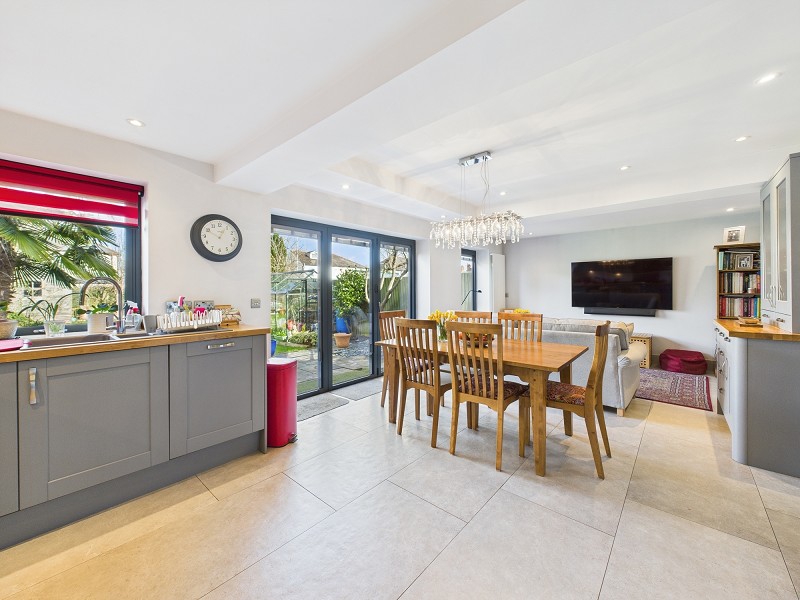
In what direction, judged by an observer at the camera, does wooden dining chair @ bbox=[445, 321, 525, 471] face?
facing away from the viewer and to the right of the viewer

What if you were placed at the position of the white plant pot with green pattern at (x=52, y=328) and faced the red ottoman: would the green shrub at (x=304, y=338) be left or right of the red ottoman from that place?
left

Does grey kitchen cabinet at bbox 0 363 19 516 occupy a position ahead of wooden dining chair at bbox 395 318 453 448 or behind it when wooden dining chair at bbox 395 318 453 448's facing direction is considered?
behind

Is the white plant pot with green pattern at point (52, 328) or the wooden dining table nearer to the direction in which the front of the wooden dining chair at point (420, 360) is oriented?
the wooden dining table

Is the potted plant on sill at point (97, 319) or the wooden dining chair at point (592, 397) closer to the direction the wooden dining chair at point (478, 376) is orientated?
the wooden dining chair

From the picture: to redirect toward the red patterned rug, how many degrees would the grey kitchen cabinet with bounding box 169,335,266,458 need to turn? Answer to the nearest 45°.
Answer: approximately 45° to its left

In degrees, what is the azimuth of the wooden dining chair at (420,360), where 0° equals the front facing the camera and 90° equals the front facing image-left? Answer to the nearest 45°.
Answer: approximately 225°

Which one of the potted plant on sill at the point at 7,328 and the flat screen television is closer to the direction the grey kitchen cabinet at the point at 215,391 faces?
the flat screen television

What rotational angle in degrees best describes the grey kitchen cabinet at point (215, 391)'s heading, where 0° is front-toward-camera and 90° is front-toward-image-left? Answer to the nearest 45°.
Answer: approximately 315°

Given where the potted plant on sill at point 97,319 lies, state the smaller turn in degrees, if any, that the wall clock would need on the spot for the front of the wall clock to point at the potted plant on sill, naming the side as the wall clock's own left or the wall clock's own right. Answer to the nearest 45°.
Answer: approximately 90° to the wall clock's own right

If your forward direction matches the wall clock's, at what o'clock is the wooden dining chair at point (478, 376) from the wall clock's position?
The wooden dining chair is roughly at 12 o'clock from the wall clock.
